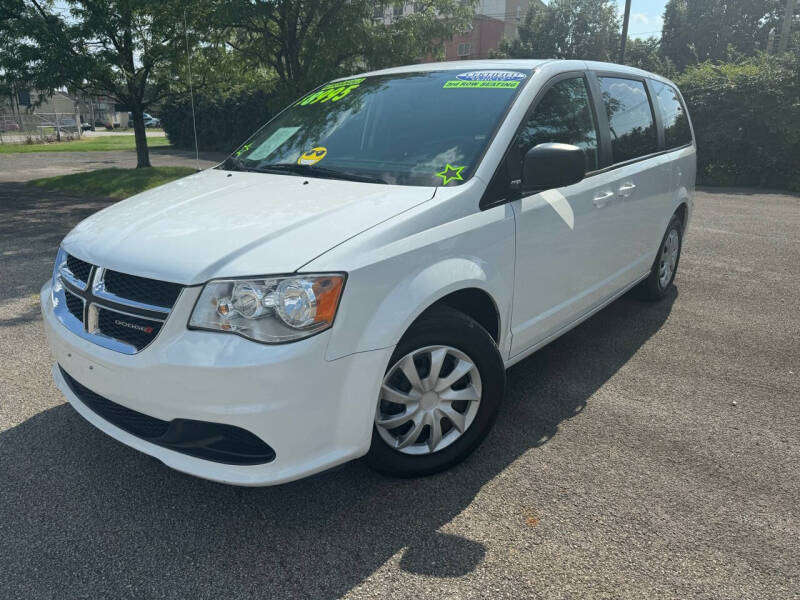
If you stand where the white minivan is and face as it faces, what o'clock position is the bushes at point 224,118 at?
The bushes is roughly at 4 o'clock from the white minivan.

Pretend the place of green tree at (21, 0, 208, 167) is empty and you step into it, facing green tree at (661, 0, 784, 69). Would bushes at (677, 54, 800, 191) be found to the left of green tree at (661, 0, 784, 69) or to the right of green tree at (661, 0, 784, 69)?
right

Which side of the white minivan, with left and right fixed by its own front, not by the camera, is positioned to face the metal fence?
right

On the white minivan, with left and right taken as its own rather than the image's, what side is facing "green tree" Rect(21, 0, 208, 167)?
right

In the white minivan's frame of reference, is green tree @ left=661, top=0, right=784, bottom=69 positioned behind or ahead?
behind

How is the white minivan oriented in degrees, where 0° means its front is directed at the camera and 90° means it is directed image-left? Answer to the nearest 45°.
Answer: approximately 45°

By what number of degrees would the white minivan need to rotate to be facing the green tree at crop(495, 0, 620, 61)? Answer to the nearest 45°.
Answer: approximately 135° to its right
